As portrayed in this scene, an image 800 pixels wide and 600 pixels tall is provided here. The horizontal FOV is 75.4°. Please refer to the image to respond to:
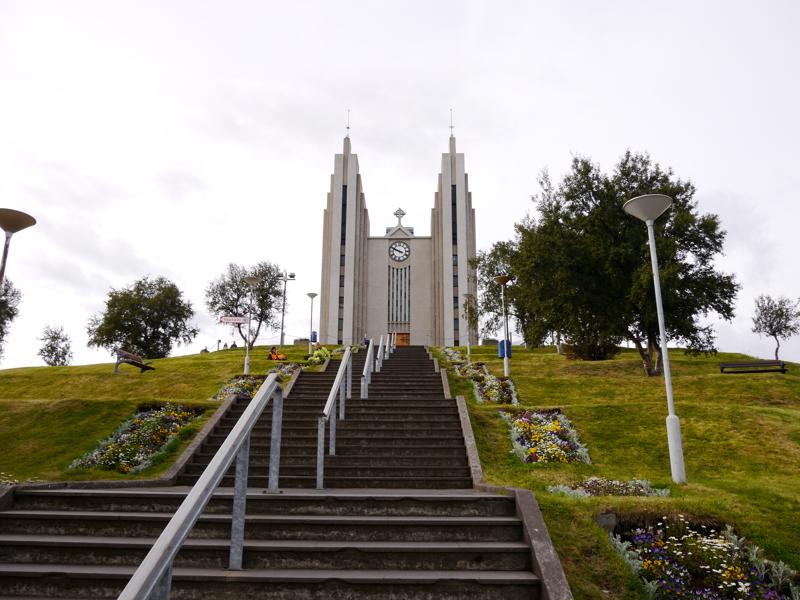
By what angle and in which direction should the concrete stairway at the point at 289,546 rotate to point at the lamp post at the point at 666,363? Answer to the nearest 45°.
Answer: approximately 90° to its left

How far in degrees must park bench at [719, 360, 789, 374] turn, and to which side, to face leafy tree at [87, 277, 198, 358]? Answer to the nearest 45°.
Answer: approximately 90° to its right

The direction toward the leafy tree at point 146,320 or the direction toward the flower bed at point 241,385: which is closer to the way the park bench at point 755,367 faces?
the flower bed

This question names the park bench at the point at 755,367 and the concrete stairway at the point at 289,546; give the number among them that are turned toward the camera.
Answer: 2

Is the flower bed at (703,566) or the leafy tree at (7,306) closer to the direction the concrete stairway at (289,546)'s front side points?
the flower bed

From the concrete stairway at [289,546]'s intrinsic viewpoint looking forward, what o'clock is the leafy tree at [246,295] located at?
The leafy tree is roughly at 6 o'clock from the concrete stairway.

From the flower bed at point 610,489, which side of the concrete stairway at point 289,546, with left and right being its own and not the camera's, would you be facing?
left

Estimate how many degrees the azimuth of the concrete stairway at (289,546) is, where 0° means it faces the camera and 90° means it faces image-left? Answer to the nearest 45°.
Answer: approximately 0°

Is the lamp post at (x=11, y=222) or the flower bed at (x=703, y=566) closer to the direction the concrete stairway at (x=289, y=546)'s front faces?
the flower bed

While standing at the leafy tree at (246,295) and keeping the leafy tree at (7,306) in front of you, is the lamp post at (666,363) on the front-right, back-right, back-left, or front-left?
back-left

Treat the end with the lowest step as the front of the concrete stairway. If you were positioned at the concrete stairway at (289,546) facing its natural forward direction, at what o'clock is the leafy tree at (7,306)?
The leafy tree is roughly at 5 o'clock from the concrete stairway.

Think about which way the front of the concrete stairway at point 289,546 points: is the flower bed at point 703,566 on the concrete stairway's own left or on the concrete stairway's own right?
on the concrete stairway's own left
